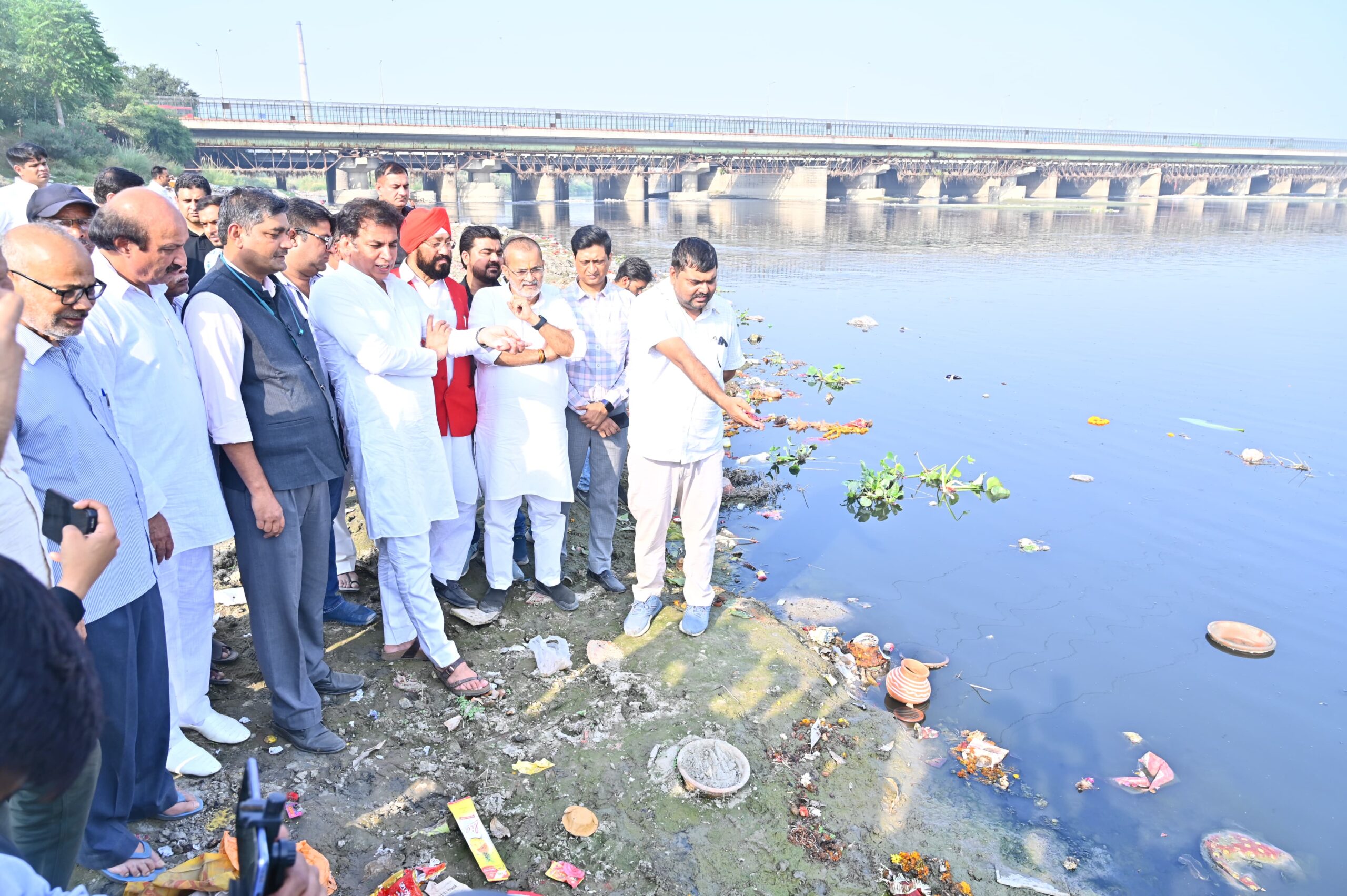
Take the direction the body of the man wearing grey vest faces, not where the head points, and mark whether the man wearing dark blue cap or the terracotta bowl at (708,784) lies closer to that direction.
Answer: the terracotta bowl

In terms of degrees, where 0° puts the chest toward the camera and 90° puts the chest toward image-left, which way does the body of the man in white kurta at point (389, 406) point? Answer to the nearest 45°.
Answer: approximately 315°

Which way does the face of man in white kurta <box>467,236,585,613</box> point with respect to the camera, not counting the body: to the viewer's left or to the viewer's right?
to the viewer's right

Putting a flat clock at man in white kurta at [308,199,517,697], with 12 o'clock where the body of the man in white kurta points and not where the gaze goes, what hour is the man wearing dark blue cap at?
The man wearing dark blue cap is roughly at 6 o'clock from the man in white kurta.

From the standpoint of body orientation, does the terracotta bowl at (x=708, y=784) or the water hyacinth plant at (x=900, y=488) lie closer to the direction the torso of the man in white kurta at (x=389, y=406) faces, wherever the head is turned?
the terracotta bowl

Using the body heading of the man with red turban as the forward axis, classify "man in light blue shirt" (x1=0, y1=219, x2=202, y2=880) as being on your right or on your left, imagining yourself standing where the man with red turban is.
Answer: on your right

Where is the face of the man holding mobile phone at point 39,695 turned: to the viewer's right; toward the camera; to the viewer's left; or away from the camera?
away from the camera

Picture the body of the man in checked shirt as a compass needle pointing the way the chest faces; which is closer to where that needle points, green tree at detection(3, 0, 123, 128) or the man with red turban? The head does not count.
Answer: the man with red turban
